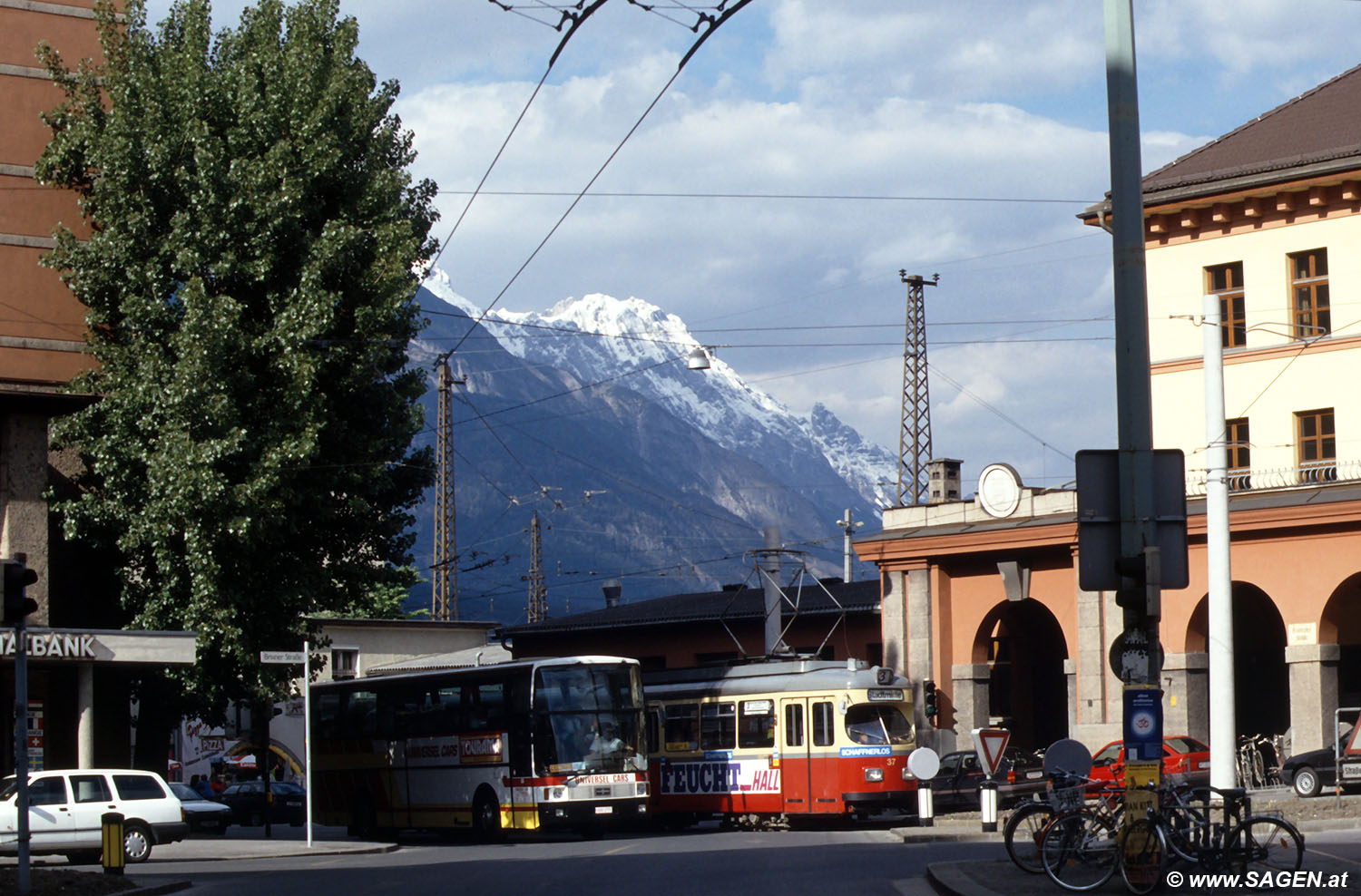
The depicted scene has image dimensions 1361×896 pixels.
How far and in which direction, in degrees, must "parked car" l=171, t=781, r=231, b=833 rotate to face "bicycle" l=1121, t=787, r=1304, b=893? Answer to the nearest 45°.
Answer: approximately 45° to its right

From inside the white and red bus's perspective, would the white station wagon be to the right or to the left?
on its right

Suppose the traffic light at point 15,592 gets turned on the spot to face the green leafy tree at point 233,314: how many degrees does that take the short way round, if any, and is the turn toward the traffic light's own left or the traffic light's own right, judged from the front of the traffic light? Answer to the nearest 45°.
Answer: approximately 90° to the traffic light's own left

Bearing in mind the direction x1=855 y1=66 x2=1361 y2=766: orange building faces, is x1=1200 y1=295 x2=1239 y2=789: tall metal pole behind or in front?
in front

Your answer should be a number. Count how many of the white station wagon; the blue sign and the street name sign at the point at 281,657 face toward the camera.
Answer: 2

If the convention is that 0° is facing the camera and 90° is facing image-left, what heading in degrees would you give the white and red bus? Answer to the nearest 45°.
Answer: approximately 315°
